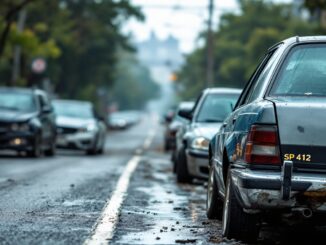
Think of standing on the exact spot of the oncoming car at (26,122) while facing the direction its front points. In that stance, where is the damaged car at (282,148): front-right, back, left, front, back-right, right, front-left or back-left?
front-left

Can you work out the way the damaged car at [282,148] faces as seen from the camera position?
facing away from the viewer and to the left of the viewer

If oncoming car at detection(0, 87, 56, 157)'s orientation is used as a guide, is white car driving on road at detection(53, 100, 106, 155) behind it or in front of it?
behind

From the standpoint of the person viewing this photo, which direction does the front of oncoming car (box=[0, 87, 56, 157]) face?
facing the viewer and to the left of the viewer

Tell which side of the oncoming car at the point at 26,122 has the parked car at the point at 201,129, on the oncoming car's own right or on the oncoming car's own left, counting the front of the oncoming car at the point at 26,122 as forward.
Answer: on the oncoming car's own left

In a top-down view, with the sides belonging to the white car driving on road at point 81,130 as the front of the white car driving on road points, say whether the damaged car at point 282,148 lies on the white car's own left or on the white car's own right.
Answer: on the white car's own left
